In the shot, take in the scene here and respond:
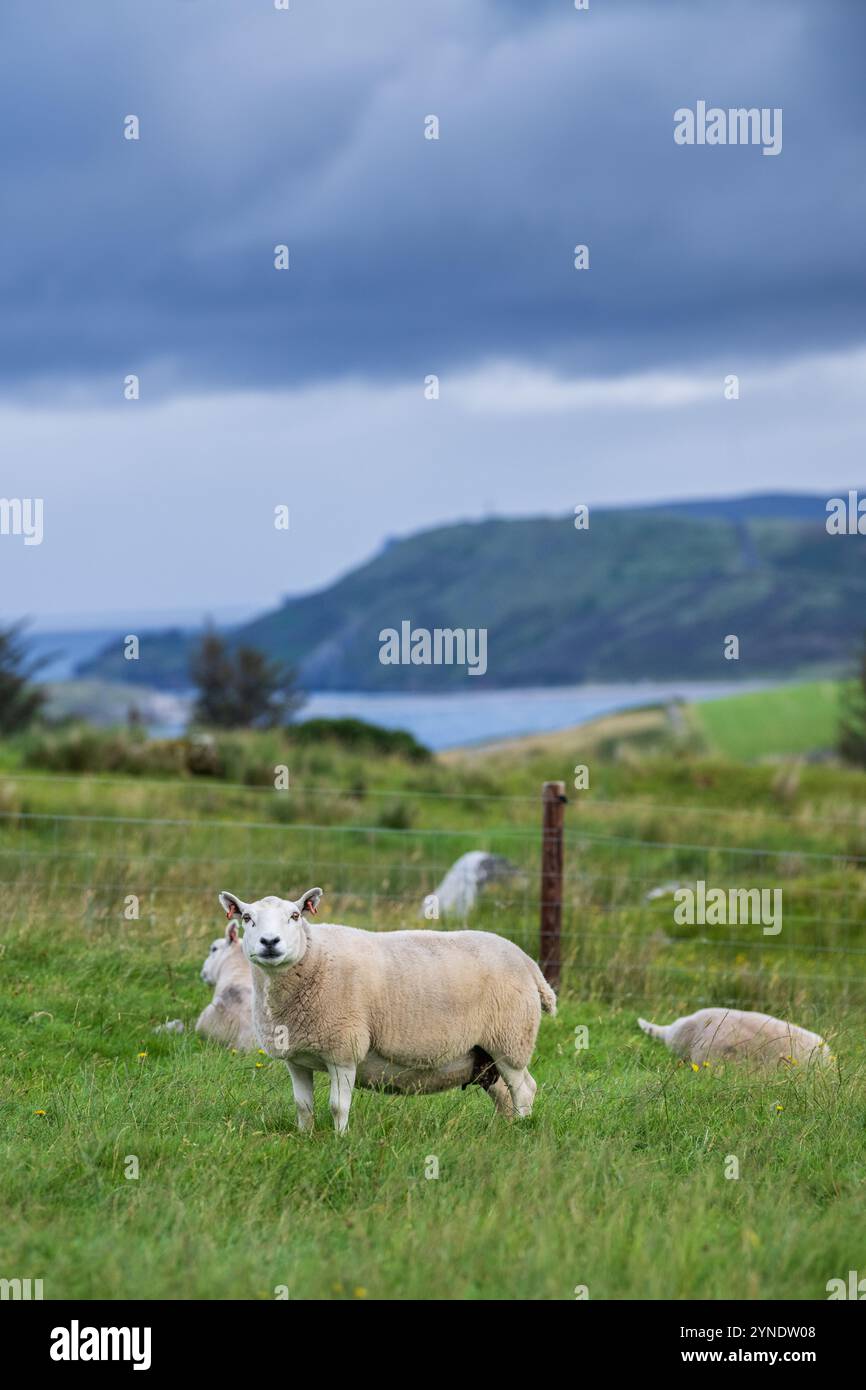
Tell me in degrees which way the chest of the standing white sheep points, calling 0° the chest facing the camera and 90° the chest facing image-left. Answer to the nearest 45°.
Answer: approximately 90°
